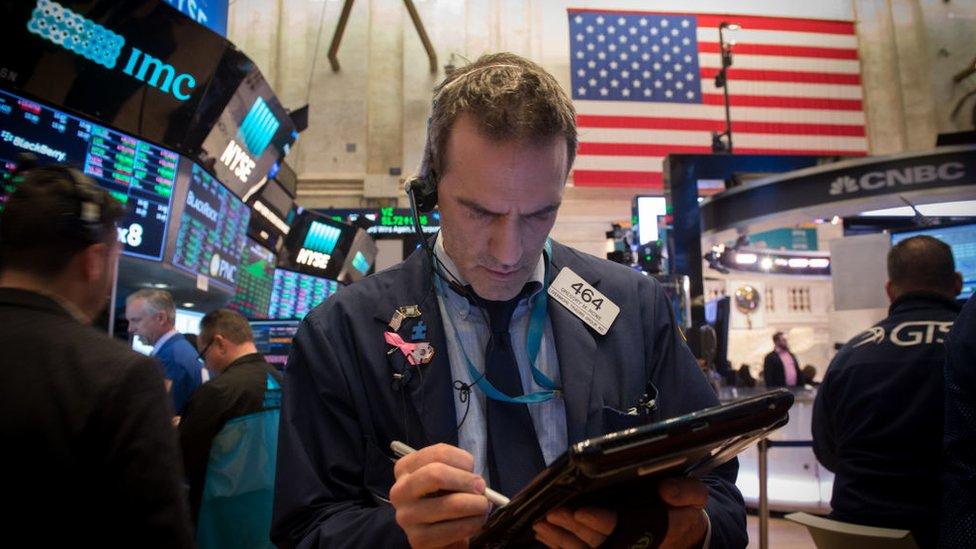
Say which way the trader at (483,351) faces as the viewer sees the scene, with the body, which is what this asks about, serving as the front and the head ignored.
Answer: toward the camera

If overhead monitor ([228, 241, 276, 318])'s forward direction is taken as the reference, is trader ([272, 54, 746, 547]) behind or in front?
in front

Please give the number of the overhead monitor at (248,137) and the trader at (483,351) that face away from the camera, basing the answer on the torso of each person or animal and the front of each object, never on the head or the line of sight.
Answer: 0

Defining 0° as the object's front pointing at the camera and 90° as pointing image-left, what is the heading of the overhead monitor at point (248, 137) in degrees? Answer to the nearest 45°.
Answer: approximately 315°

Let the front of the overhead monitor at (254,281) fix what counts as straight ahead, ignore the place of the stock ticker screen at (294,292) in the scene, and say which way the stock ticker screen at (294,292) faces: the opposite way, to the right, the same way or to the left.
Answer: the same way

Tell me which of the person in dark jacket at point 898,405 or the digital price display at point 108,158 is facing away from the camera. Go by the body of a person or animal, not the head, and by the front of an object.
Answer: the person in dark jacket

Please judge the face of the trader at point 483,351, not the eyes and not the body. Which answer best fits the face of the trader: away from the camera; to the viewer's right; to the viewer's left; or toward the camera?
toward the camera

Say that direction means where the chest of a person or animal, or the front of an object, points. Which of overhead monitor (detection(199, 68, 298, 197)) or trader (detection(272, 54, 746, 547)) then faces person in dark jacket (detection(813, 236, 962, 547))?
the overhead monitor

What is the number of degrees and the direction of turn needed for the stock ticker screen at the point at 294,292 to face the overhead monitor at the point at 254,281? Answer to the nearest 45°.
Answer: approximately 90° to its right

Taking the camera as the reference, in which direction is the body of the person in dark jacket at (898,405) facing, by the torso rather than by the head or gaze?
away from the camera

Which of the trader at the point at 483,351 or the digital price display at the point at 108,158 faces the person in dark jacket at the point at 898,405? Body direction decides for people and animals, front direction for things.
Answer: the digital price display

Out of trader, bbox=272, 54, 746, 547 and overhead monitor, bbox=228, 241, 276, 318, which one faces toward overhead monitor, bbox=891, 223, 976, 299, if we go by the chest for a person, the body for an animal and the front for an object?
overhead monitor, bbox=228, 241, 276, 318

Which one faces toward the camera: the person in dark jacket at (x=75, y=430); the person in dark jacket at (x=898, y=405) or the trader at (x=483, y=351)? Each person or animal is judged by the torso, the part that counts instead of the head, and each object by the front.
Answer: the trader

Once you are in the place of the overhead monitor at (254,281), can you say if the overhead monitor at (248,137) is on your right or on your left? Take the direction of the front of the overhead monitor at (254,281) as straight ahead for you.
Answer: on your right

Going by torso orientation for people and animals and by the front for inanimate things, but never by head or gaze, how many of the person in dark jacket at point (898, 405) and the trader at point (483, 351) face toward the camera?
1

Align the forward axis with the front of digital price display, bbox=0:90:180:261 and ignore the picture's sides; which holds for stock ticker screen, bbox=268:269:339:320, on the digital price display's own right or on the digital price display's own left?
on the digital price display's own left

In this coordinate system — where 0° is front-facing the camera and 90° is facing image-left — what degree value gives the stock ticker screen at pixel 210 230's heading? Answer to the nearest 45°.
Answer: approximately 315°

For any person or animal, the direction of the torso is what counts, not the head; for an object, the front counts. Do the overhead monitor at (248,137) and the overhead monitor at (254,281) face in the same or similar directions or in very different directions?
same or similar directions

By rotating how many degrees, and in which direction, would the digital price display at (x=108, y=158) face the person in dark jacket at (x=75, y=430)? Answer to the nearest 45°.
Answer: approximately 45° to its right

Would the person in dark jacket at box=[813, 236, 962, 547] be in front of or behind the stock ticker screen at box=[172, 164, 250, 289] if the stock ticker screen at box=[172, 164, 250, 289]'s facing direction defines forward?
in front

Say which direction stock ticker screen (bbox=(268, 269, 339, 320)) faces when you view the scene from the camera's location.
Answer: facing the viewer and to the right of the viewer

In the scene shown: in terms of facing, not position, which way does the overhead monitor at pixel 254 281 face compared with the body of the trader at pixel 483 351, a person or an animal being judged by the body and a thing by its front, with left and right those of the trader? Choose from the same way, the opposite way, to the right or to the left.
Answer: to the left

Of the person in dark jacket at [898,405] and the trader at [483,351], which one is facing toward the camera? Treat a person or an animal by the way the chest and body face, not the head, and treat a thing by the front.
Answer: the trader
